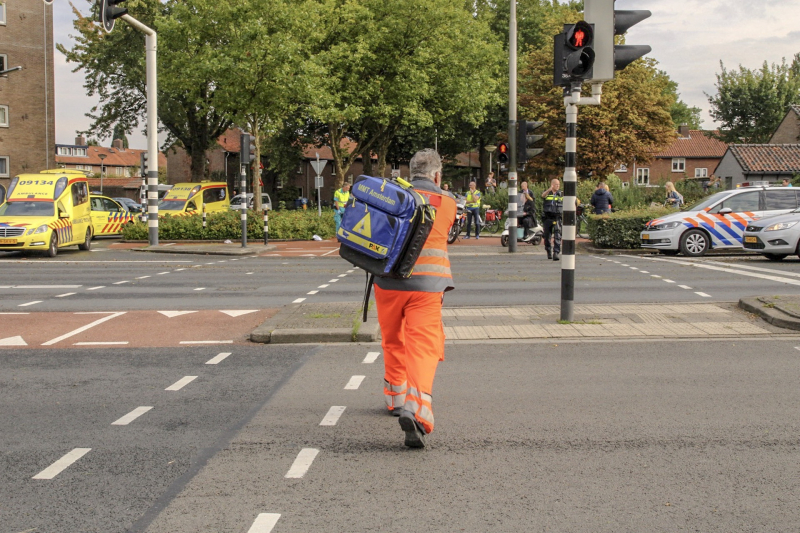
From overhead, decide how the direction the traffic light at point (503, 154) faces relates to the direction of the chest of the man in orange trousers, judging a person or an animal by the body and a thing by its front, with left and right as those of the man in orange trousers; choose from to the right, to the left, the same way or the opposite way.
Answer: the opposite way

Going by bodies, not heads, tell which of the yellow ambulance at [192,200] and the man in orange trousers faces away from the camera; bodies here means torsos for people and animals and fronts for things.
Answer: the man in orange trousers

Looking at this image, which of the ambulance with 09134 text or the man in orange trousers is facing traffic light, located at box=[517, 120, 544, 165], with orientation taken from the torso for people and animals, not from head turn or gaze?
the man in orange trousers

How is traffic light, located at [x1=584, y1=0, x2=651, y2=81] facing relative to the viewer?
to the viewer's right

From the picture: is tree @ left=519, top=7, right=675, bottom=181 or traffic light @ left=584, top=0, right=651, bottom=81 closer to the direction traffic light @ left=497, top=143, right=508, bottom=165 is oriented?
the traffic light

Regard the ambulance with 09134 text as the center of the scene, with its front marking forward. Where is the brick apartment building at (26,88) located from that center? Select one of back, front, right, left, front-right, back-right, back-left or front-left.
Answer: back-right

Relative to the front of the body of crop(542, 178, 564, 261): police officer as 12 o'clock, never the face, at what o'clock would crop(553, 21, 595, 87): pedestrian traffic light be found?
The pedestrian traffic light is roughly at 12 o'clock from the police officer.

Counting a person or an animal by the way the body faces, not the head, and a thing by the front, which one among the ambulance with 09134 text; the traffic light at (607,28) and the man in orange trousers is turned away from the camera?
the man in orange trousers

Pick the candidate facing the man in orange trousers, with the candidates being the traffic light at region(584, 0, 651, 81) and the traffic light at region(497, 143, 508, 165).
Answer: the traffic light at region(497, 143, 508, 165)

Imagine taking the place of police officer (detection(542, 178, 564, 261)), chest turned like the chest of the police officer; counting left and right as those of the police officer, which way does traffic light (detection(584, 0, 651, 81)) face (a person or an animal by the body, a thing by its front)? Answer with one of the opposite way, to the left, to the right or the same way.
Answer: to the left
